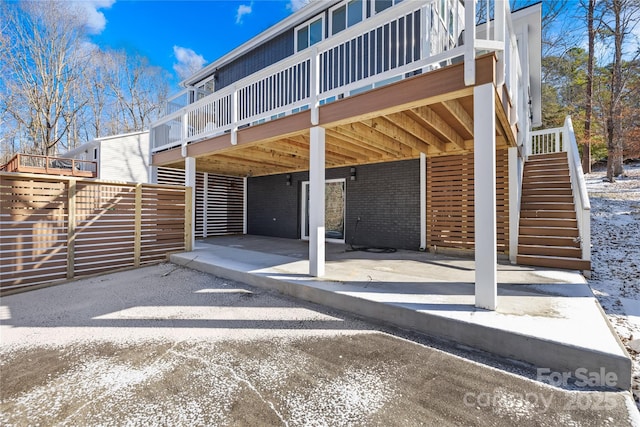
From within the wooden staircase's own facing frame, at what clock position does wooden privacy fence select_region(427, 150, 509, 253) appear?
The wooden privacy fence is roughly at 3 o'clock from the wooden staircase.

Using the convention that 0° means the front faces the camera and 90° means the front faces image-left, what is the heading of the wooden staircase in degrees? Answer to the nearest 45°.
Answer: approximately 0°

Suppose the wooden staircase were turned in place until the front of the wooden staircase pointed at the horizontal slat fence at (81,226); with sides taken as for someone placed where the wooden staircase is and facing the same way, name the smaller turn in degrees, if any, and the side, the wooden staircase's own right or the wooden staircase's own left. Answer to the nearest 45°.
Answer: approximately 45° to the wooden staircase's own right

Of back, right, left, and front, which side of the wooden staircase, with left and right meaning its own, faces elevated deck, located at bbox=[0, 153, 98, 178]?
right

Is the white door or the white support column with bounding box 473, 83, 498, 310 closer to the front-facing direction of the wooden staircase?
the white support column

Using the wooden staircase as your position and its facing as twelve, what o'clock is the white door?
The white door is roughly at 3 o'clock from the wooden staircase.
